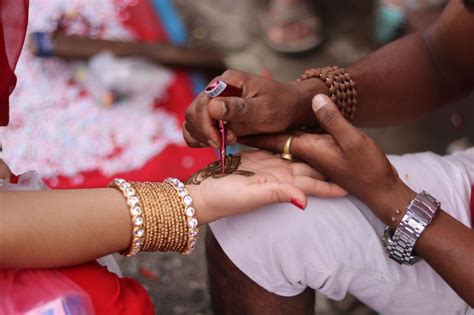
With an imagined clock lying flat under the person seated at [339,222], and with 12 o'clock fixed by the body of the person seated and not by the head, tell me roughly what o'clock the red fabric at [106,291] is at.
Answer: The red fabric is roughly at 11 o'clock from the person seated.

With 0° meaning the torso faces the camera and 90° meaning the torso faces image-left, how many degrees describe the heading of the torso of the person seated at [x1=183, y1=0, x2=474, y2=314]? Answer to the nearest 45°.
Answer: approximately 90°

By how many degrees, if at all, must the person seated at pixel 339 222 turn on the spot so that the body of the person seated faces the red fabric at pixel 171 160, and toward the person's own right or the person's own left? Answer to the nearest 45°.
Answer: approximately 45° to the person's own right
